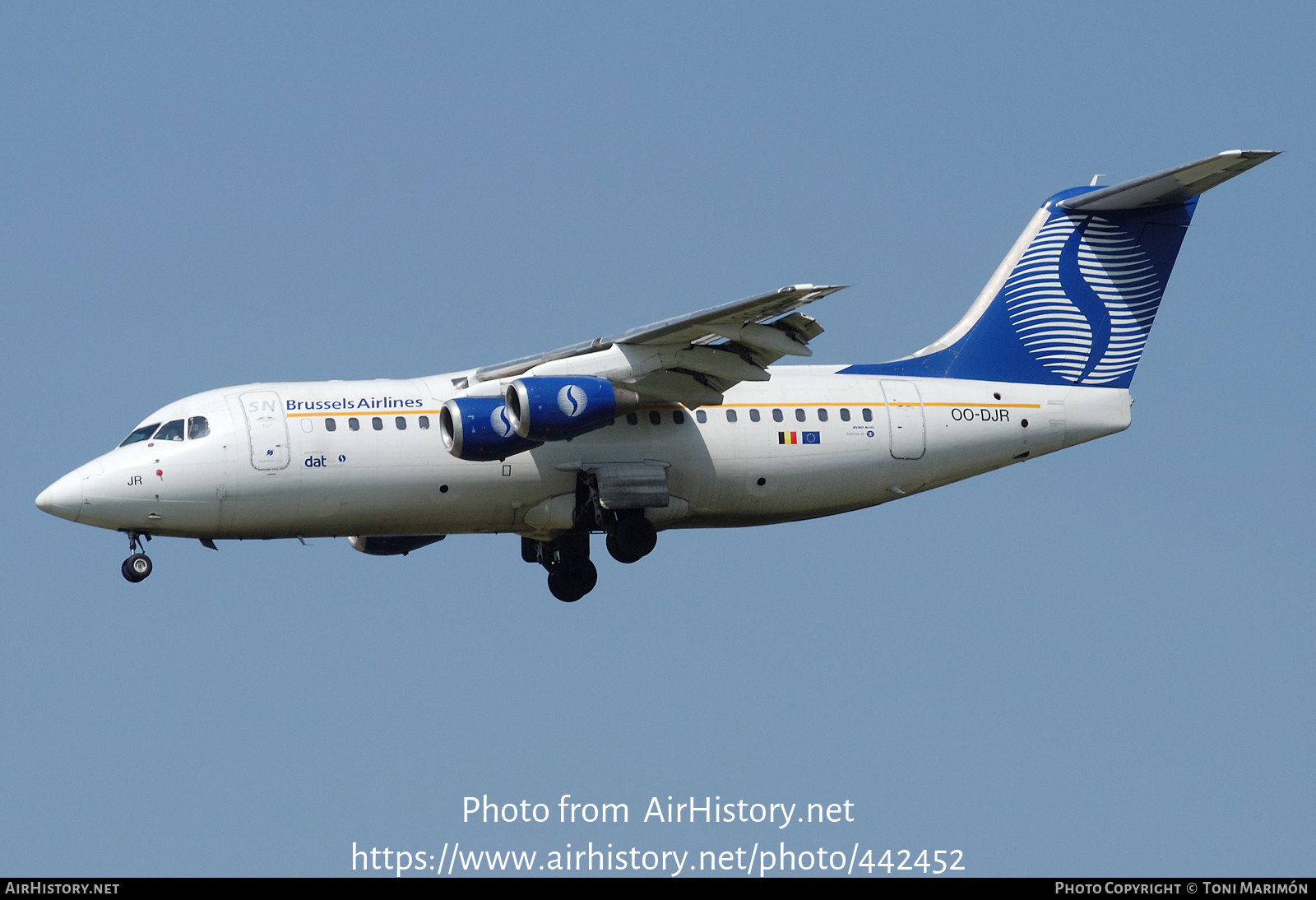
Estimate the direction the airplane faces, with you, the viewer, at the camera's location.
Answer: facing to the left of the viewer
